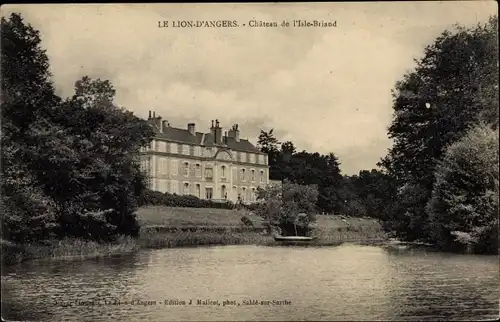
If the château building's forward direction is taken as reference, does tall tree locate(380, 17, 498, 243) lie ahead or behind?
ahead

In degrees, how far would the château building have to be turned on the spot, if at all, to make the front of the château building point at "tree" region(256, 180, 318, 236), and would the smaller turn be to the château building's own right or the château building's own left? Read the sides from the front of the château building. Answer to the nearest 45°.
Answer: approximately 90° to the château building's own left

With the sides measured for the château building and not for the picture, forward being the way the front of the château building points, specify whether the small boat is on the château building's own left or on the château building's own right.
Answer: on the château building's own left
